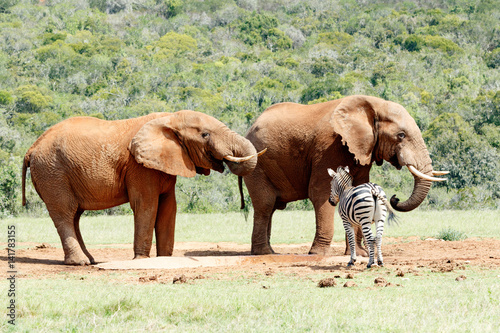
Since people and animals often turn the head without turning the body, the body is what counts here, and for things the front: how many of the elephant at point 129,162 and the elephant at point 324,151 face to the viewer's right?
2

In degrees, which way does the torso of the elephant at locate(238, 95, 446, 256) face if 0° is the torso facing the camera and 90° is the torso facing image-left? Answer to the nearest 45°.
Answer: approximately 270°

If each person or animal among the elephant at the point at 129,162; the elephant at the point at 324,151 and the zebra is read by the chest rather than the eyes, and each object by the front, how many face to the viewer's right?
2

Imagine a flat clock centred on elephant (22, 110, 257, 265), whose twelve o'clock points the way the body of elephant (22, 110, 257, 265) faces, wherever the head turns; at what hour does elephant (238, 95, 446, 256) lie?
elephant (238, 95, 446, 256) is roughly at 12 o'clock from elephant (22, 110, 257, 265).

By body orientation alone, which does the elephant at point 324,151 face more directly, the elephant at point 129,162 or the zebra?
the zebra

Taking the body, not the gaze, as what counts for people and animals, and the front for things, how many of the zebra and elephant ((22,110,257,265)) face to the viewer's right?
1

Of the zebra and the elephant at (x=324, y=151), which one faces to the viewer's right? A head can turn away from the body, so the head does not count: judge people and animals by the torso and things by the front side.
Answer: the elephant

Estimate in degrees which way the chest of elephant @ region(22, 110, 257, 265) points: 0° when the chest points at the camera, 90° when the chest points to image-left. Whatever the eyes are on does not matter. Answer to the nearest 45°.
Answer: approximately 270°

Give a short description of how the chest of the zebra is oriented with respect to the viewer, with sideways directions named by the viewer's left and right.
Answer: facing away from the viewer and to the left of the viewer

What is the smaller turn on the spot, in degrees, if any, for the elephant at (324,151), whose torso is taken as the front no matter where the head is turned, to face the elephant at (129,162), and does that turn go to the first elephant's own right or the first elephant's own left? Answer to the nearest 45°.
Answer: approximately 180°
